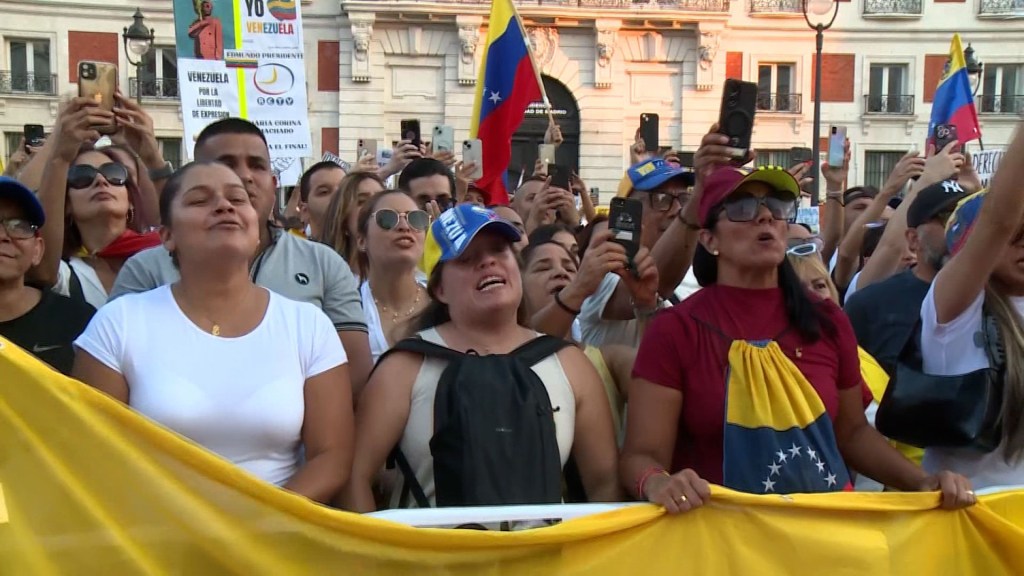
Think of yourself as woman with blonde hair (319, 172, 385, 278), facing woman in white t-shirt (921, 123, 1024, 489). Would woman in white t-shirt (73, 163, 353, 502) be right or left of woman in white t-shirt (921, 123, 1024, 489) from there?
right

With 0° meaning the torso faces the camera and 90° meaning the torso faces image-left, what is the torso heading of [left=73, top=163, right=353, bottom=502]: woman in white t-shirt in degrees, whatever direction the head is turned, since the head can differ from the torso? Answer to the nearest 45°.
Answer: approximately 0°

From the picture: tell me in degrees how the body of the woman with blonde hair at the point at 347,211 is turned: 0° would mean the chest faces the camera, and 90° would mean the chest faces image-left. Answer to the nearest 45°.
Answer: approximately 315°

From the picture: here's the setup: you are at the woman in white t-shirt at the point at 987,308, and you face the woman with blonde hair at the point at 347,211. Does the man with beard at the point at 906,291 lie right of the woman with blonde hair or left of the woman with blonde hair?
right

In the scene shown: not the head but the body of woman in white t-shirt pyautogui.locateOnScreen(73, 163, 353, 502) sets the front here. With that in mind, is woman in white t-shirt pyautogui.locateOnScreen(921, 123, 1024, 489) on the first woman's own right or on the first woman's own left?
on the first woman's own left
